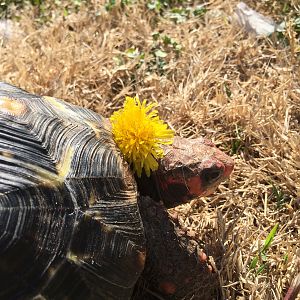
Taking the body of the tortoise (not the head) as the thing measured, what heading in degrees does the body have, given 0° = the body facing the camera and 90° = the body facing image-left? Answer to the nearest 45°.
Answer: approximately 270°
